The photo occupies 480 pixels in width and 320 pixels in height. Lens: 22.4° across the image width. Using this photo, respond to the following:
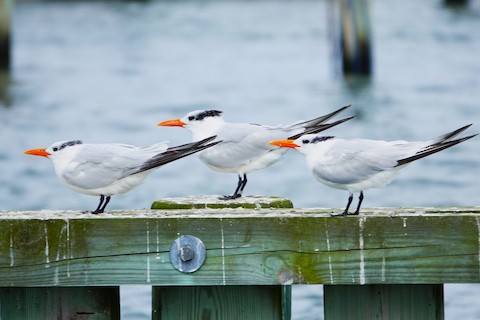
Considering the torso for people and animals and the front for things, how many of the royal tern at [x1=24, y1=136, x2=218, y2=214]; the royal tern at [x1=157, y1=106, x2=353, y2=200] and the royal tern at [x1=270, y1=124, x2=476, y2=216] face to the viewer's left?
3

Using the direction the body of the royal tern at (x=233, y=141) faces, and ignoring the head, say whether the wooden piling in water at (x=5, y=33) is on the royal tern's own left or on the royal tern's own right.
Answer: on the royal tern's own right

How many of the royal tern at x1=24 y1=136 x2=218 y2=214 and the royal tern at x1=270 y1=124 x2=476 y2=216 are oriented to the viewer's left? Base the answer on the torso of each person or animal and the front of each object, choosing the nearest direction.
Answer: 2

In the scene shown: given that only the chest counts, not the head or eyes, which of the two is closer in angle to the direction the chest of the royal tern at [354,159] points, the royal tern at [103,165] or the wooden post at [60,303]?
the royal tern

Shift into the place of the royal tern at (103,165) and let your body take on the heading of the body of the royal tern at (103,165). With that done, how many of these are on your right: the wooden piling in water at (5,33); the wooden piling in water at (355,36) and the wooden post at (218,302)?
2

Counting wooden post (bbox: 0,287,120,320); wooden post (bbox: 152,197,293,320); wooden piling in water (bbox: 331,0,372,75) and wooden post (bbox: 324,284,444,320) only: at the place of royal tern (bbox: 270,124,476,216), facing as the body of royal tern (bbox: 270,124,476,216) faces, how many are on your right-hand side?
1

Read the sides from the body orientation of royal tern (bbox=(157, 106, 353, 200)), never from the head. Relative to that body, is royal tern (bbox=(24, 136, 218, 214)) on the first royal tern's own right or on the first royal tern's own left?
on the first royal tern's own left

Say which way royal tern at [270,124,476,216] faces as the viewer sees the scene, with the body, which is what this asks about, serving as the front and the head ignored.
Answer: to the viewer's left

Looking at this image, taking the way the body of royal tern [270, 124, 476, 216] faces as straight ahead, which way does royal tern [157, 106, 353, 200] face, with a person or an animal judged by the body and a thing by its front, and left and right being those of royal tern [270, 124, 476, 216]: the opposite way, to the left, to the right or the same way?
the same way

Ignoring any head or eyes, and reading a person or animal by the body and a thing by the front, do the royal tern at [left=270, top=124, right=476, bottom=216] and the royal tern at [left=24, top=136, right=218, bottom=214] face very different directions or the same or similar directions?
same or similar directions

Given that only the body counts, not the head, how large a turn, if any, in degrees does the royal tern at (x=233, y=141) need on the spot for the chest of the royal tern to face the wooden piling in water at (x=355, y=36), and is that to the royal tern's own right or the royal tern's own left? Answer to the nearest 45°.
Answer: approximately 90° to the royal tern's own right

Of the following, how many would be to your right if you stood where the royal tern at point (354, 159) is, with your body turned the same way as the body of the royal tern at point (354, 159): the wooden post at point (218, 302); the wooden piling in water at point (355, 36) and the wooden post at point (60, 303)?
1

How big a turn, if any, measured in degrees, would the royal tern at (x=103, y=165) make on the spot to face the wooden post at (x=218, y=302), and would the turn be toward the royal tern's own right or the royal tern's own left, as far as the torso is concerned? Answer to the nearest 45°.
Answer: approximately 135° to the royal tern's own left

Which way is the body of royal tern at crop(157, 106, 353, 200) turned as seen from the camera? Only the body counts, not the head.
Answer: to the viewer's left

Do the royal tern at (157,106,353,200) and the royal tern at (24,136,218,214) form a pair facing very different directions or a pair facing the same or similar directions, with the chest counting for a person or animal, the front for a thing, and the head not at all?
same or similar directions

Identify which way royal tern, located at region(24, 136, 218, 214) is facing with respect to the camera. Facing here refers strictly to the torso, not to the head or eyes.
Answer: to the viewer's left
